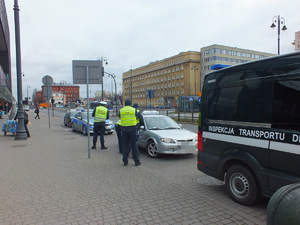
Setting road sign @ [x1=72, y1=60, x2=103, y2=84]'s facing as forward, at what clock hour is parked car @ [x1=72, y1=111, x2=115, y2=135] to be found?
The parked car is roughly at 12 o'clock from the road sign.

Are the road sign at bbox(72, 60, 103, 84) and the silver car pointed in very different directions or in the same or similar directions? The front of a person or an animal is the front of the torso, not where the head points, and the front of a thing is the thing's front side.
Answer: very different directions

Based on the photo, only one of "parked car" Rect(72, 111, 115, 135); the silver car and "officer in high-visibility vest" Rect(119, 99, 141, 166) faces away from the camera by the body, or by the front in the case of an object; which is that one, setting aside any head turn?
the officer in high-visibility vest

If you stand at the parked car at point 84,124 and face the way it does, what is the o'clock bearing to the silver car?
The silver car is roughly at 1 o'clock from the parked car.

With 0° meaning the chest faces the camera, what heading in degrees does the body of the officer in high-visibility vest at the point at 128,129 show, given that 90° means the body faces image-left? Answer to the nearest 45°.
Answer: approximately 180°

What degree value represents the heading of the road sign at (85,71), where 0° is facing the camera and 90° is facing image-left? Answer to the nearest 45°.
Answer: approximately 180°

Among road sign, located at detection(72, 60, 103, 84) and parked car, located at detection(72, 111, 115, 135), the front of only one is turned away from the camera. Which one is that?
the road sign

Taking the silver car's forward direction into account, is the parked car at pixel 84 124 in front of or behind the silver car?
behind

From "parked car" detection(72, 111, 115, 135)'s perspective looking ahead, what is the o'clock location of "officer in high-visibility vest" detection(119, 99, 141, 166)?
The officer in high-visibility vest is roughly at 1 o'clock from the parked car.
